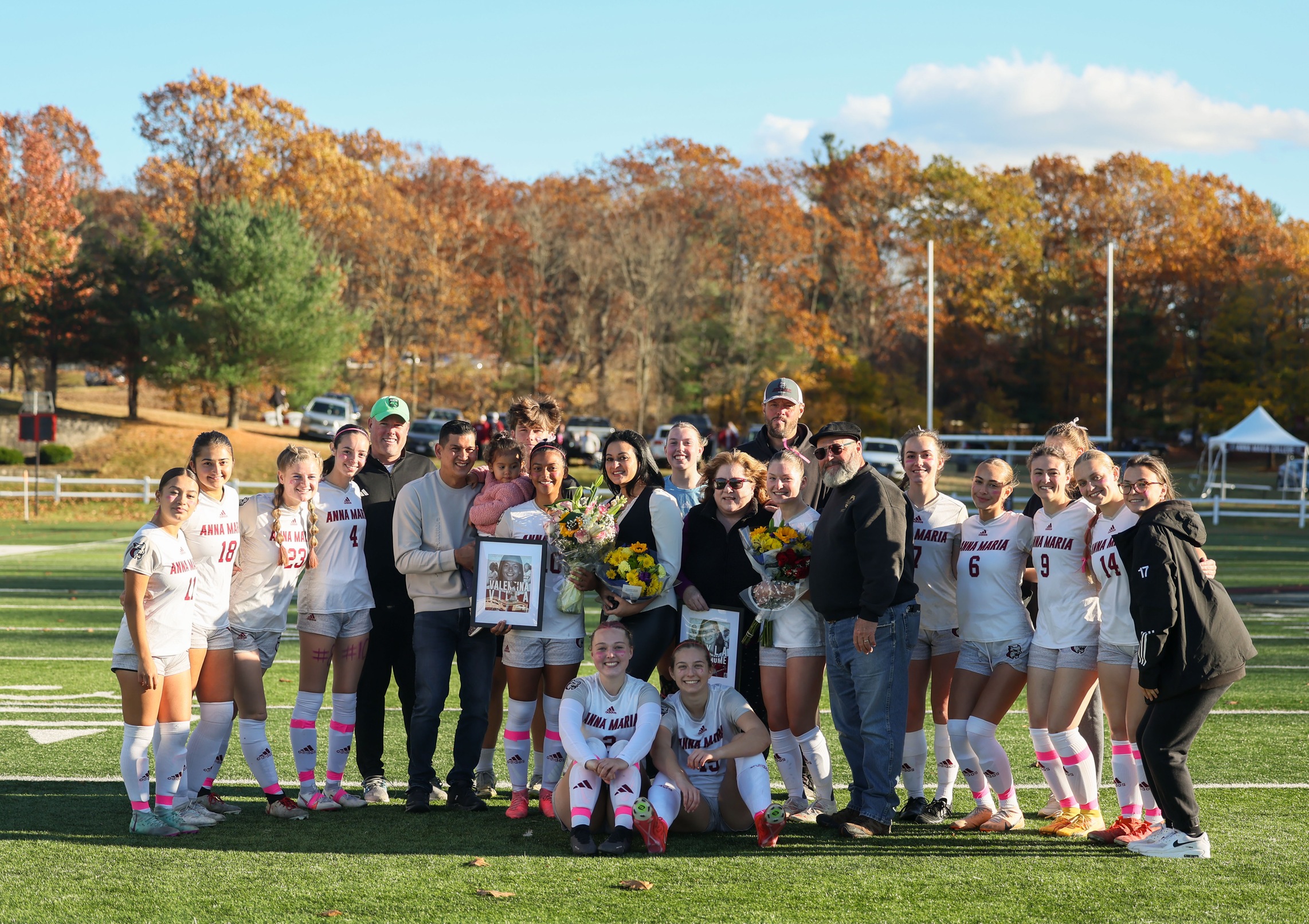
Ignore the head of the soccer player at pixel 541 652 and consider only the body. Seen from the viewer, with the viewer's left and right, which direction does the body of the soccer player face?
facing the viewer

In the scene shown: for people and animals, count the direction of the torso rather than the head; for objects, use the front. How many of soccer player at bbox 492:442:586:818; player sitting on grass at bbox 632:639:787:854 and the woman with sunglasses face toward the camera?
3

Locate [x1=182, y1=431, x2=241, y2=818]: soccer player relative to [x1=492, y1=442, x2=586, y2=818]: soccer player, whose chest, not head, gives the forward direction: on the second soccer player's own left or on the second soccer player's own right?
on the second soccer player's own right

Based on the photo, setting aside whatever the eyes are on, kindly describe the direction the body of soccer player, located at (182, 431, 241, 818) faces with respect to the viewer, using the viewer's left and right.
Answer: facing the viewer and to the right of the viewer

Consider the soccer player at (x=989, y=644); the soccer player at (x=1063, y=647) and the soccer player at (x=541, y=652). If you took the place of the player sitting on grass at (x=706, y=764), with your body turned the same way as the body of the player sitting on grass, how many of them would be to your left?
2

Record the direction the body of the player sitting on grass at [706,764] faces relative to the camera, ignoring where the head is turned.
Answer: toward the camera

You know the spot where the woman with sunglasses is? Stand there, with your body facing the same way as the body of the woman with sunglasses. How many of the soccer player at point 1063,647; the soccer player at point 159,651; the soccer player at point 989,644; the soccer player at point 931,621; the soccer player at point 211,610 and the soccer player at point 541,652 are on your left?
3

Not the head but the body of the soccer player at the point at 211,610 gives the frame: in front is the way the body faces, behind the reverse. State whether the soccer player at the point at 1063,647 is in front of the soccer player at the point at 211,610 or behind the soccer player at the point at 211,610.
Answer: in front

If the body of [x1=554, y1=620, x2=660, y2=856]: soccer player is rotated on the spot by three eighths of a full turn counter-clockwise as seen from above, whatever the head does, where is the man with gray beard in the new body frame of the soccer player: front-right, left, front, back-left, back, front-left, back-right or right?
front-right

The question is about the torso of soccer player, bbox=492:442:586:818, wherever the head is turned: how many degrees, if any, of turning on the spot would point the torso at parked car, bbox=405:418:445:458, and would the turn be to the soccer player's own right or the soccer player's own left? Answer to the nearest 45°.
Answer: approximately 180°
